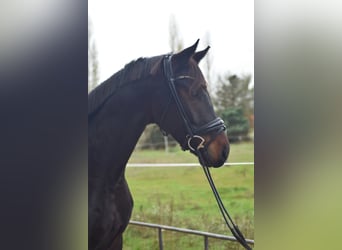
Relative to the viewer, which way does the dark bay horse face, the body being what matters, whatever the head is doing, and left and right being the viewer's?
facing to the right of the viewer
